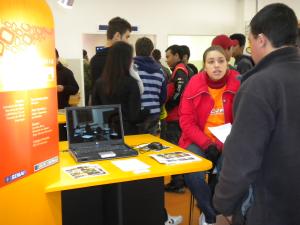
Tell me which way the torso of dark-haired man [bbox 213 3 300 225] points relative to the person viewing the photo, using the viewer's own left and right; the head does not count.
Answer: facing away from the viewer and to the left of the viewer

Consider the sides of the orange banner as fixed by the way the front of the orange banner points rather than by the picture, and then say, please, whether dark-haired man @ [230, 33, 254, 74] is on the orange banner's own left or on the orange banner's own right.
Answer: on the orange banner's own left

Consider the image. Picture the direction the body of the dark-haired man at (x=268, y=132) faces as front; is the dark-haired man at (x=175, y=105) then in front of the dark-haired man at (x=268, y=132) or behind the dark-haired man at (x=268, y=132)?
in front

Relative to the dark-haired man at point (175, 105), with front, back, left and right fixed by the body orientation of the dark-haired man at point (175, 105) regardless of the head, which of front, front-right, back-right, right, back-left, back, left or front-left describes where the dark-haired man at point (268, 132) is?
left

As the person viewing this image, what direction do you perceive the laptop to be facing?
facing the viewer and to the right of the viewer

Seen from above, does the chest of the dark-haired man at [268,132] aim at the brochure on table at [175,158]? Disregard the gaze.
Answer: yes

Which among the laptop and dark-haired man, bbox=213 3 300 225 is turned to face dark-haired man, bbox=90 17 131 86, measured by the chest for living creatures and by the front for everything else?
dark-haired man, bbox=213 3 300 225

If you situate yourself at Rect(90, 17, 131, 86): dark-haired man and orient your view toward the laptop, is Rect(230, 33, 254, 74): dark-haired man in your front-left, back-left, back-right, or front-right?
back-left

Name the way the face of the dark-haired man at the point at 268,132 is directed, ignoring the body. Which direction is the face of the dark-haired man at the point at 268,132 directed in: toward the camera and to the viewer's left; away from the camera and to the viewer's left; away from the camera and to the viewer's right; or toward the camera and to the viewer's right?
away from the camera and to the viewer's left

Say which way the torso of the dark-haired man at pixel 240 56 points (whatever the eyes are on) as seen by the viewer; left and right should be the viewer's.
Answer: facing to the left of the viewer

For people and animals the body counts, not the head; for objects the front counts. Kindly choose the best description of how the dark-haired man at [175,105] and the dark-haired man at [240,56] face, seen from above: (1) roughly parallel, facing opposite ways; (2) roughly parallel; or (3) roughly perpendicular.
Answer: roughly parallel

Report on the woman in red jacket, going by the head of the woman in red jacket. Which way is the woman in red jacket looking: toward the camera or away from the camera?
toward the camera
